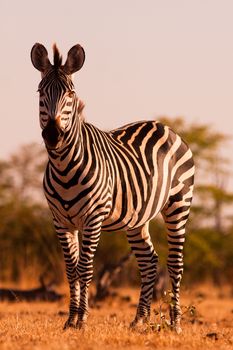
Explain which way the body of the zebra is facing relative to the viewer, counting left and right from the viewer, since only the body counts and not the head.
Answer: facing the viewer and to the left of the viewer
